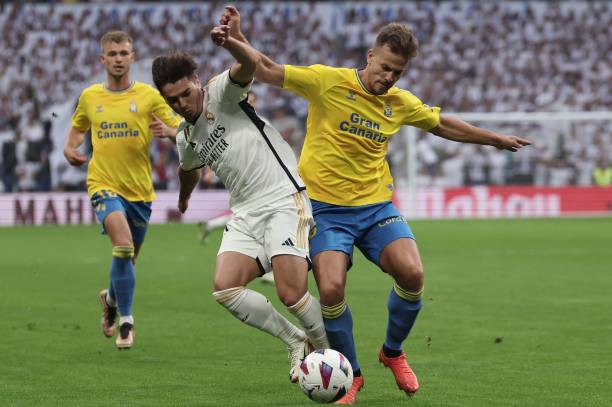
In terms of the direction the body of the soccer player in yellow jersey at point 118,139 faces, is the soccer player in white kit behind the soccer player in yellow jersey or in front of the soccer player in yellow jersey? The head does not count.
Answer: in front

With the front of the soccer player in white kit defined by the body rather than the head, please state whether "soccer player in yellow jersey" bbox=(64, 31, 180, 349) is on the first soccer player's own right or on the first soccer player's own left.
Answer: on the first soccer player's own right

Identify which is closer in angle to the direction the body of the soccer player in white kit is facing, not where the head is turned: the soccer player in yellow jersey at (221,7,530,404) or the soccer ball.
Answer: the soccer ball

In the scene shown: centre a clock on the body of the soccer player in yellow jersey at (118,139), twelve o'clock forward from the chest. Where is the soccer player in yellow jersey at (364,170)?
the soccer player in yellow jersey at (364,170) is roughly at 11 o'clock from the soccer player in yellow jersey at (118,139).

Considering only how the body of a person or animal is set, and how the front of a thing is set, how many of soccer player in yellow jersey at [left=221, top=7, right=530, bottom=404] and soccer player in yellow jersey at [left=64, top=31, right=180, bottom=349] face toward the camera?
2

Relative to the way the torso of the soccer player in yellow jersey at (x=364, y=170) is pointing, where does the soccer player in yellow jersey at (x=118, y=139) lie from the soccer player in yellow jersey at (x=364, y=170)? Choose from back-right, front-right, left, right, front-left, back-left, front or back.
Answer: back-right

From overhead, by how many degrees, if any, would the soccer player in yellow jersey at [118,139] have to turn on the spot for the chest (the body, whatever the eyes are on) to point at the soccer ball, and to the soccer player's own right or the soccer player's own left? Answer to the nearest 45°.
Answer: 0° — they already face it

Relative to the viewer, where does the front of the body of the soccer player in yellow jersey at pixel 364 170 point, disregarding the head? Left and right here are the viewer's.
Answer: facing the viewer

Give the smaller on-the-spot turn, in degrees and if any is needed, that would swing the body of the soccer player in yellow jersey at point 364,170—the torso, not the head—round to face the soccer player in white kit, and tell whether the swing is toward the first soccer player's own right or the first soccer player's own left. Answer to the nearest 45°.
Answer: approximately 45° to the first soccer player's own right

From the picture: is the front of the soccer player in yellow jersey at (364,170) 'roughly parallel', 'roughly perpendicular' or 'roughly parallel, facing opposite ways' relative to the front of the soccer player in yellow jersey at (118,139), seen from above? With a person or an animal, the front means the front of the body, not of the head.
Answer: roughly parallel

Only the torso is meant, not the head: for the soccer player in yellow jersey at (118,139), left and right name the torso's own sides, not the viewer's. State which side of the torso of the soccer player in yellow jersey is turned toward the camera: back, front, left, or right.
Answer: front

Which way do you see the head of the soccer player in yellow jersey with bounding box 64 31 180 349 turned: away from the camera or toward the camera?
toward the camera
